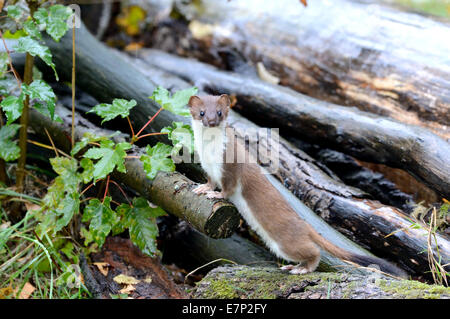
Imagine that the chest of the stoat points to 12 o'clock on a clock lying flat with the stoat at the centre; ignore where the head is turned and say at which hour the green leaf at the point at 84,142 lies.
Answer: The green leaf is roughly at 12 o'clock from the stoat.

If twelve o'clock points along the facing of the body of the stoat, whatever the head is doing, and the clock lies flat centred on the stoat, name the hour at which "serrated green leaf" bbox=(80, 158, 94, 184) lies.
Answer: The serrated green leaf is roughly at 12 o'clock from the stoat.

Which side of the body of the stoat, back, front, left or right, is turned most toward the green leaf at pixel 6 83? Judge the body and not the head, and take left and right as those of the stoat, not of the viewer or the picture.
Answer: front

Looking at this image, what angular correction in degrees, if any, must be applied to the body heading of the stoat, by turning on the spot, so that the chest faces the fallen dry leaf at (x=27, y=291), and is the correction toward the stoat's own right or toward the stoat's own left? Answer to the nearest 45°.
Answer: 0° — it already faces it

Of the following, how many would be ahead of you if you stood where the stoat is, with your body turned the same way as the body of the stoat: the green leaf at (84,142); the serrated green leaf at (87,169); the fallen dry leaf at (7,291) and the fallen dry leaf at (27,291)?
4

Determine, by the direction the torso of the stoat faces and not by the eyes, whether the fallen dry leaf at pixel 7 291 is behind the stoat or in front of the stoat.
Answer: in front

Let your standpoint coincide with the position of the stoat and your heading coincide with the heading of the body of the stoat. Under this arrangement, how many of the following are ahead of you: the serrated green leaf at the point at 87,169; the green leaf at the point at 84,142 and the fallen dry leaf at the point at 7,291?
3

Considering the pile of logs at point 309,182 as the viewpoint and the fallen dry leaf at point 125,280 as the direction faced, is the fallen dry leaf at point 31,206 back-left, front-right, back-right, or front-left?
front-right

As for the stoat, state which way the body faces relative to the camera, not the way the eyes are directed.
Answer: to the viewer's left

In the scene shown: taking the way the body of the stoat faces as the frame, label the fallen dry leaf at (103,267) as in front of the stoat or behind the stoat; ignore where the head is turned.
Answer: in front

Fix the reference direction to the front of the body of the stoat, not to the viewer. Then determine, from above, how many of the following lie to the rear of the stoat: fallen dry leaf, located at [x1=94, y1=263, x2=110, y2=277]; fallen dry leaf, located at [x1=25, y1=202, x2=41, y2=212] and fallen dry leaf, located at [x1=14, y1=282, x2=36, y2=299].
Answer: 0
